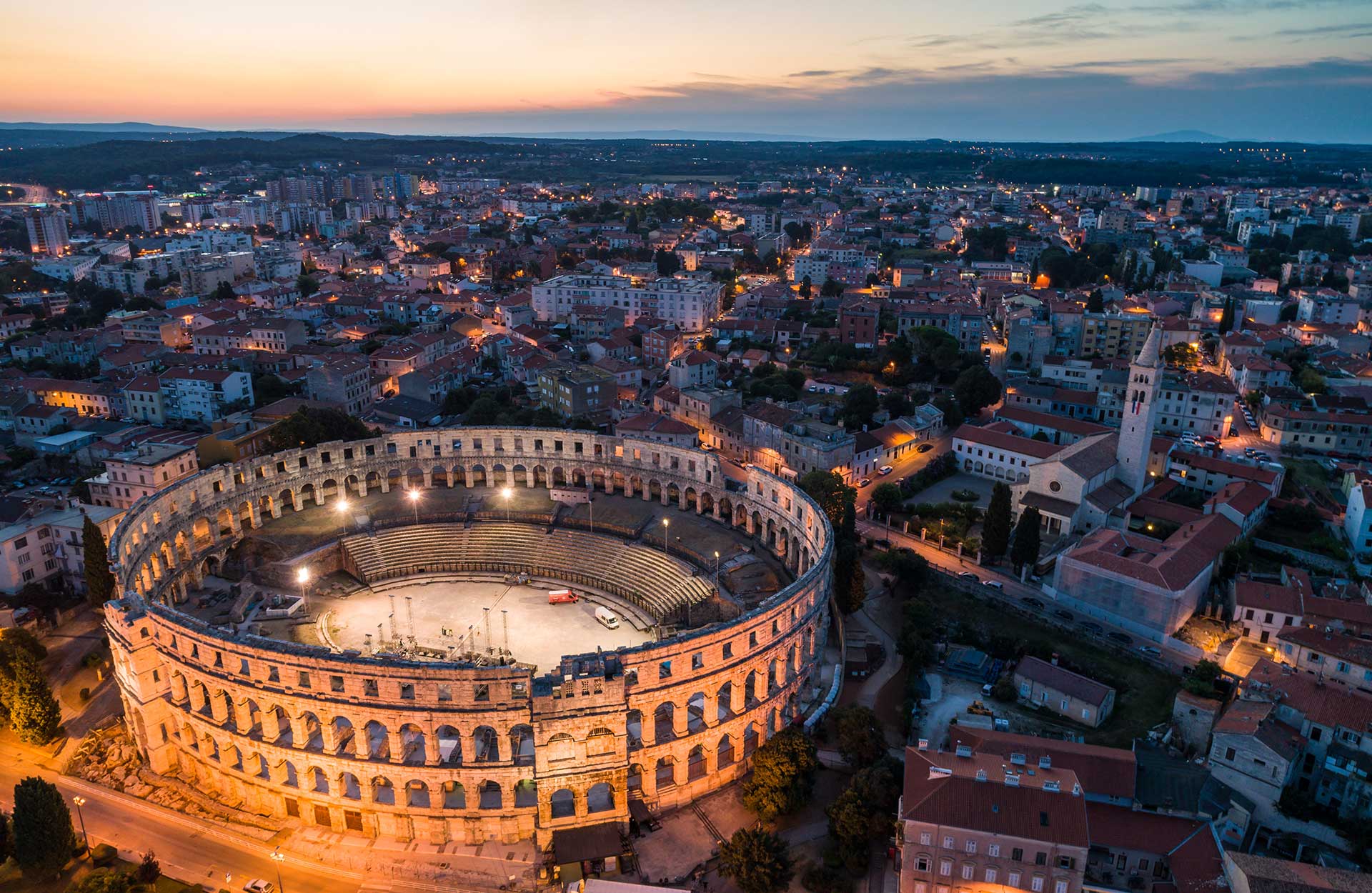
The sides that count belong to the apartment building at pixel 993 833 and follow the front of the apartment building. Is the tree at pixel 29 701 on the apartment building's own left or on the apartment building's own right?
on the apartment building's own right

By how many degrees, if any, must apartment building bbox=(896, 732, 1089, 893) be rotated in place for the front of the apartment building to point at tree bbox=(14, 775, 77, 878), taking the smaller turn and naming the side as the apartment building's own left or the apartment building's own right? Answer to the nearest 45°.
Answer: approximately 90° to the apartment building's own right

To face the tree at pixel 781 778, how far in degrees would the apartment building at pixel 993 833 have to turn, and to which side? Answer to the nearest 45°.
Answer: approximately 90° to its right

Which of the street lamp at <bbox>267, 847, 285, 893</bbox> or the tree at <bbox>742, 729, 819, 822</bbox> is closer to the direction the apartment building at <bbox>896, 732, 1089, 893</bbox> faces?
the street lamp

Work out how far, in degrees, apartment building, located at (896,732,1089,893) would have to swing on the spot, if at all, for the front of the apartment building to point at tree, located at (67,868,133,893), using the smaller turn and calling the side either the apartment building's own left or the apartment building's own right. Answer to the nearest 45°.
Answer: approximately 45° to the apartment building's own right

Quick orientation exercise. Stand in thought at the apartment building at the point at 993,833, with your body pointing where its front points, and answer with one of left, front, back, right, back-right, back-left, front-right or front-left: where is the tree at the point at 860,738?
back-right

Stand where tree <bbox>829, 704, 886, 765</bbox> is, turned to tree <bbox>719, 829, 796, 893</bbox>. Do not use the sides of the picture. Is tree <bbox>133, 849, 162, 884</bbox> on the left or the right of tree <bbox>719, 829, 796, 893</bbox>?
right

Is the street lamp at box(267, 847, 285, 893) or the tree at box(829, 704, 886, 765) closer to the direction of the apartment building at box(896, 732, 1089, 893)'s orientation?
the street lamp

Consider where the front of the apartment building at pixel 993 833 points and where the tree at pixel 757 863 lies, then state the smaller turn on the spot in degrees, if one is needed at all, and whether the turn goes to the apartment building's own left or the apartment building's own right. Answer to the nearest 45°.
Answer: approximately 90° to the apartment building's own right

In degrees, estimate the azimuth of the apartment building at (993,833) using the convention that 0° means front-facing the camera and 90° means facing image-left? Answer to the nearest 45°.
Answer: approximately 0°
